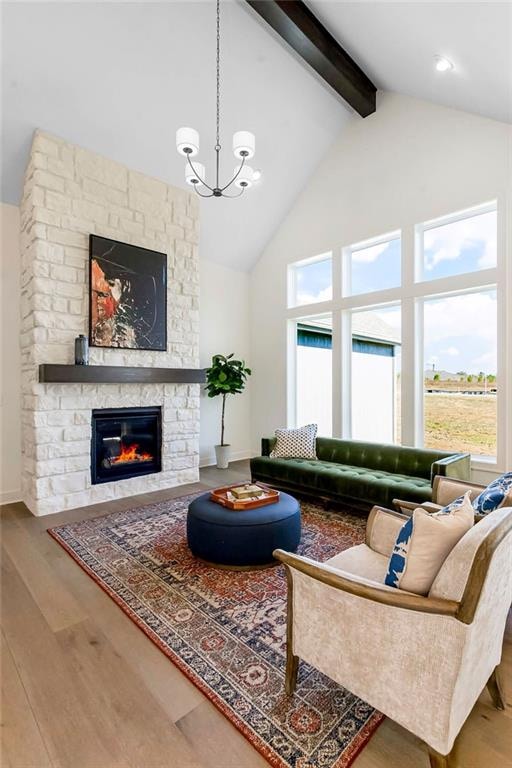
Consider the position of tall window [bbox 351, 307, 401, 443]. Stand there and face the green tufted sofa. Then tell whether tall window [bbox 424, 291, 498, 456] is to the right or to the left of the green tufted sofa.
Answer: left

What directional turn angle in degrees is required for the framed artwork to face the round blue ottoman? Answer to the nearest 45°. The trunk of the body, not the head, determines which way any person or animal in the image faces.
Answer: approximately 45° to its right

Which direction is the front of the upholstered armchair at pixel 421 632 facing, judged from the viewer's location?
facing away from the viewer and to the left of the viewer

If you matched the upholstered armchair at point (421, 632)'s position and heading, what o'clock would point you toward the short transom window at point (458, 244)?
The short transom window is roughly at 2 o'clock from the upholstered armchair.

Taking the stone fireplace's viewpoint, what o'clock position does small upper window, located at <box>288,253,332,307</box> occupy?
The small upper window is roughly at 10 o'clock from the stone fireplace.

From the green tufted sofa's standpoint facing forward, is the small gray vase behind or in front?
in front

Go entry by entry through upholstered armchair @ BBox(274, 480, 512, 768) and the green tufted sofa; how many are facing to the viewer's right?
0

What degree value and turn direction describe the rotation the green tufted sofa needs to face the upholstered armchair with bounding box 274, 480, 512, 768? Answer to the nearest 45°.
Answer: approximately 45° to its left

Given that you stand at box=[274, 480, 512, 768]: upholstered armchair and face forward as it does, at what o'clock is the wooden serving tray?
The wooden serving tray is roughly at 12 o'clock from the upholstered armchair.

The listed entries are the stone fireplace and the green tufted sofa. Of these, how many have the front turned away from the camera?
0

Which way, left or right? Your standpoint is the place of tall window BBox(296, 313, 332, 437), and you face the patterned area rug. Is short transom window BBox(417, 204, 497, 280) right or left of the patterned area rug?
left

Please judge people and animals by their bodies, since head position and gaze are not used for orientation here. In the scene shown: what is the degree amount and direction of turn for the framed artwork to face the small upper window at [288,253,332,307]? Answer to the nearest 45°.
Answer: approximately 45° to its left

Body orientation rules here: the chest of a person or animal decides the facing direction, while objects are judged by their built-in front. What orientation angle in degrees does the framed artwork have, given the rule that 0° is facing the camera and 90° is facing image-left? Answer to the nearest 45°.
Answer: approximately 315°

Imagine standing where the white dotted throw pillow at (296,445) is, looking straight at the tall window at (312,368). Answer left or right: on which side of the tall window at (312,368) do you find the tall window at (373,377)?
right

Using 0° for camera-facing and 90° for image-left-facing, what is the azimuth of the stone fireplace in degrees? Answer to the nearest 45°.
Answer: approximately 315°

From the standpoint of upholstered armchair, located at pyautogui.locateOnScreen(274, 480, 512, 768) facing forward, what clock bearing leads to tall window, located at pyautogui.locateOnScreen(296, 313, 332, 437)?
The tall window is roughly at 1 o'clock from the upholstered armchair.

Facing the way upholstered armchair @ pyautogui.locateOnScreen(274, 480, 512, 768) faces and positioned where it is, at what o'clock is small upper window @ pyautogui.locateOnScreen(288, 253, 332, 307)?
The small upper window is roughly at 1 o'clock from the upholstered armchair.

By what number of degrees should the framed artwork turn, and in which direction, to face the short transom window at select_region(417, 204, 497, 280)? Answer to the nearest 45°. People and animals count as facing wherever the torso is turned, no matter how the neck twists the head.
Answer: approximately 45° to its left

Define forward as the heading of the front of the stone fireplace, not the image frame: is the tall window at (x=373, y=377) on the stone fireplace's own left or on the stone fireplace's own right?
on the stone fireplace's own left
